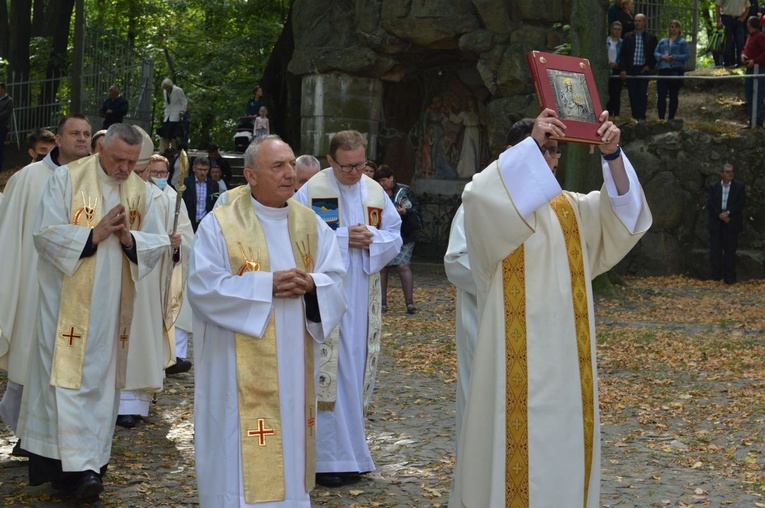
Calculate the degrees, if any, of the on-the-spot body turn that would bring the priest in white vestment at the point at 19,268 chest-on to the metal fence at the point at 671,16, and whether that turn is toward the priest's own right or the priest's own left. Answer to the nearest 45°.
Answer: approximately 90° to the priest's own left

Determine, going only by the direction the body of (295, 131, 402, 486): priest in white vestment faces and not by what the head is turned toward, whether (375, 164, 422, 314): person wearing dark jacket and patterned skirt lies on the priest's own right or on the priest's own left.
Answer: on the priest's own left

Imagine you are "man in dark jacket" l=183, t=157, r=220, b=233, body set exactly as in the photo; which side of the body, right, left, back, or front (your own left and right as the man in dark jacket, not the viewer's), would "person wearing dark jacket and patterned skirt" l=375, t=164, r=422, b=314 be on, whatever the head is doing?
left

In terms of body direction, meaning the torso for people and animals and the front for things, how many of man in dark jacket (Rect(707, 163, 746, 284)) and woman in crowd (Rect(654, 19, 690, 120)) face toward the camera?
2

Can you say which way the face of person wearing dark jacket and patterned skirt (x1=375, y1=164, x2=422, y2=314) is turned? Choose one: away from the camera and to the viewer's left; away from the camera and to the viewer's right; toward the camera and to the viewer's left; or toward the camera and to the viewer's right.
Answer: toward the camera and to the viewer's left

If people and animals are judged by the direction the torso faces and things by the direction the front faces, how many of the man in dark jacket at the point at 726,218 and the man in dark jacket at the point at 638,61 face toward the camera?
2

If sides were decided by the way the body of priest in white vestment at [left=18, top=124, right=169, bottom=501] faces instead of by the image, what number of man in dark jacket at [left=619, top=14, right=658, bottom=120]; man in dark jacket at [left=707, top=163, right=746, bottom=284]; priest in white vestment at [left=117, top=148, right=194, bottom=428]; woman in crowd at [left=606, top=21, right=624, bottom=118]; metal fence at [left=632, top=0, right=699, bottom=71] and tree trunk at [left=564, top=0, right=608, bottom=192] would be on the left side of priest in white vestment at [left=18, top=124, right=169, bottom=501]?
6

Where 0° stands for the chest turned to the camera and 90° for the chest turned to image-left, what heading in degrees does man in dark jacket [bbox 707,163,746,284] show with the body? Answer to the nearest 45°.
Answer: approximately 0°

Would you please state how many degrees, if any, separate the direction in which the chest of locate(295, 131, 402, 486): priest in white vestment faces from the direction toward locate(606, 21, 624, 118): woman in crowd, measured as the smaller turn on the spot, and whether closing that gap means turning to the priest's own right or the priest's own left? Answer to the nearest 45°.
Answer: approximately 135° to the priest's own left

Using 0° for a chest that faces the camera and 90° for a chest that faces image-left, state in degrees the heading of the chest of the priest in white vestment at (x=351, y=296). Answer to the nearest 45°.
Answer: approximately 315°

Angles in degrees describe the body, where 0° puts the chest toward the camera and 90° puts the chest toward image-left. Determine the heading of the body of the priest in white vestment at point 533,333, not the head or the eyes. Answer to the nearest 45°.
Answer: approximately 315°
